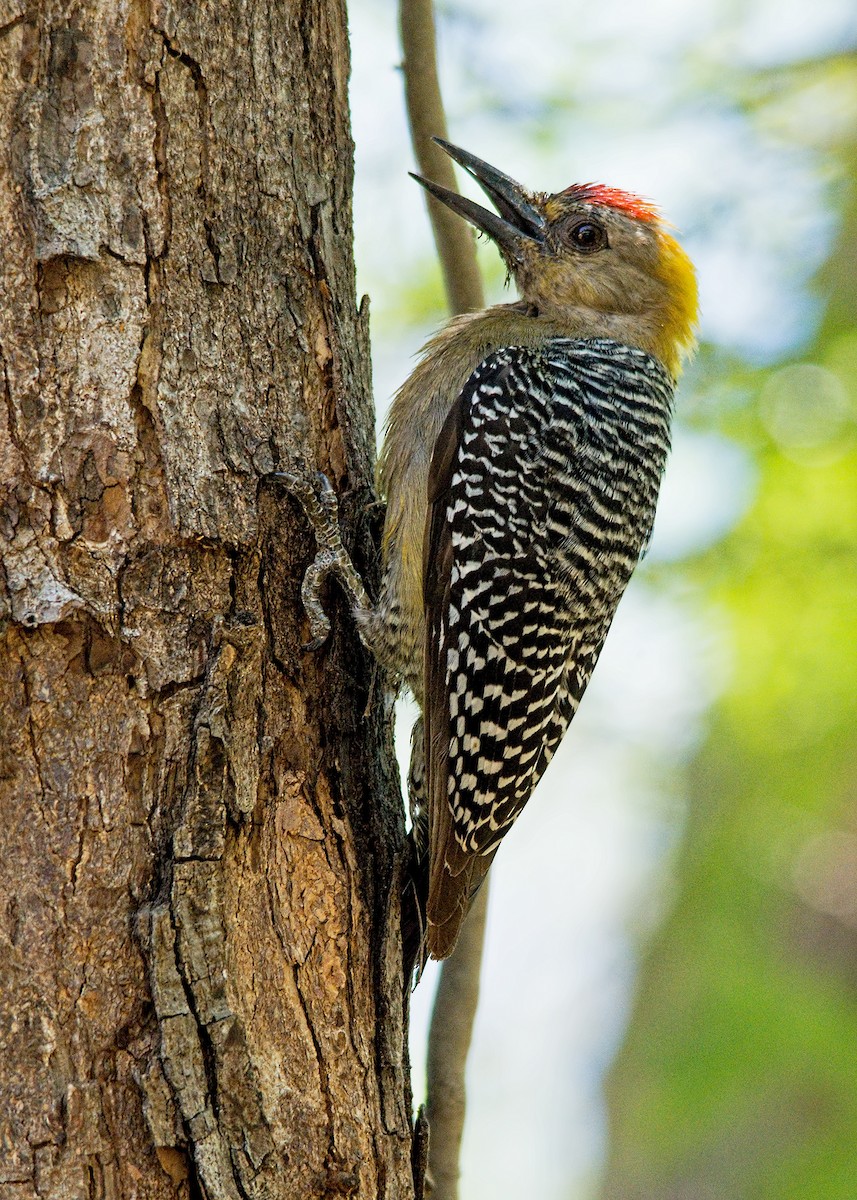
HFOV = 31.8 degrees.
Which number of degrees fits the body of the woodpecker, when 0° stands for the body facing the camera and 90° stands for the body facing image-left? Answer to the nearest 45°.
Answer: approximately 90°
